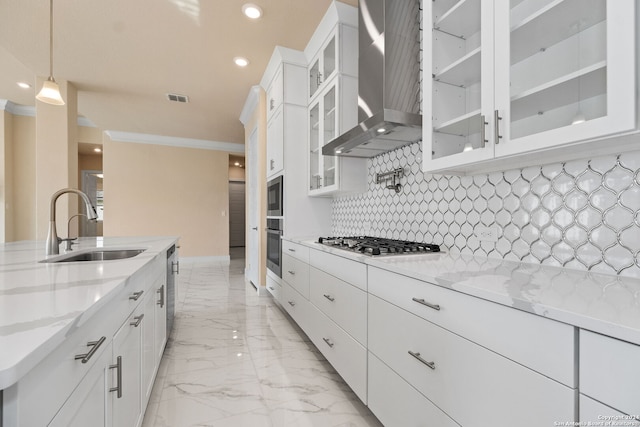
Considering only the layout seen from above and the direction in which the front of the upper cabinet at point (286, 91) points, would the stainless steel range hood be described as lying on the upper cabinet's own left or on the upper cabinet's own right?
on the upper cabinet's own left

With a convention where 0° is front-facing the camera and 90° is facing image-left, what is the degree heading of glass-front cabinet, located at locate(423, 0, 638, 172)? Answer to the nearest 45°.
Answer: approximately 45°

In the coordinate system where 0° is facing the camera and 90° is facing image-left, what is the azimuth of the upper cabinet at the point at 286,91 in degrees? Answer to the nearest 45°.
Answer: approximately 90°

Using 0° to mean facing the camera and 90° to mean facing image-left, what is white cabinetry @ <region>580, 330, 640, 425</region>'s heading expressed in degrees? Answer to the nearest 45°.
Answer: approximately 45°

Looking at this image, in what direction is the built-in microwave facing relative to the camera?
to the viewer's left

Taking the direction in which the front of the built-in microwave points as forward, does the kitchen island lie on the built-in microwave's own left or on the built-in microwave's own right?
on the built-in microwave's own left

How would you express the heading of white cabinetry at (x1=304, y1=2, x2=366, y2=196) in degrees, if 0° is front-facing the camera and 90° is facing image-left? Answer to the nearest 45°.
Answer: approximately 45°

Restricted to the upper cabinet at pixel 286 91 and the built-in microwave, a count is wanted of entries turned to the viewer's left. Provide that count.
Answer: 2

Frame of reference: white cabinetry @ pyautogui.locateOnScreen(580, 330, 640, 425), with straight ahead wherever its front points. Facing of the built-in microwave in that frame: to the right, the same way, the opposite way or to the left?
the same way

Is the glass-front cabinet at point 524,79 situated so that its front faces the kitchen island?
yes

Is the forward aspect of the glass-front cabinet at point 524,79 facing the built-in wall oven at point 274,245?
no

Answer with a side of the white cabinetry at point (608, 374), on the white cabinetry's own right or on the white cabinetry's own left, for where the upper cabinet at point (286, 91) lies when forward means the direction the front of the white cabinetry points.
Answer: on the white cabinetry's own right

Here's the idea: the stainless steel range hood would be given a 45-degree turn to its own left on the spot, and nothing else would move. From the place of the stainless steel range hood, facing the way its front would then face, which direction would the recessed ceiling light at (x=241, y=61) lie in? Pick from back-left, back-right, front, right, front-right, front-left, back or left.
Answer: back-right
